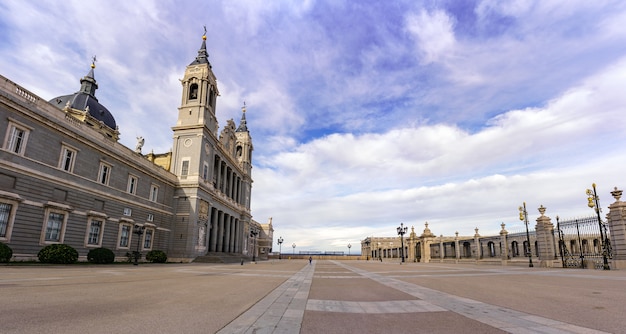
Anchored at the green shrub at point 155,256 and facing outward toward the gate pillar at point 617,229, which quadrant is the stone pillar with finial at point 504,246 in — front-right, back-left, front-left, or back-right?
front-left

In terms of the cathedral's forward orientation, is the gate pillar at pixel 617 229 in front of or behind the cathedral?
in front

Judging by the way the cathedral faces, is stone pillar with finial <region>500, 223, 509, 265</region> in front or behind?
in front

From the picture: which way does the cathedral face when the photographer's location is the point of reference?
facing the viewer and to the right of the viewer

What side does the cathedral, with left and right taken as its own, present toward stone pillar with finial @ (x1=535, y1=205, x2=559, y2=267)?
front

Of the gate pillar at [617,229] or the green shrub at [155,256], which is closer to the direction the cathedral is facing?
the gate pillar
